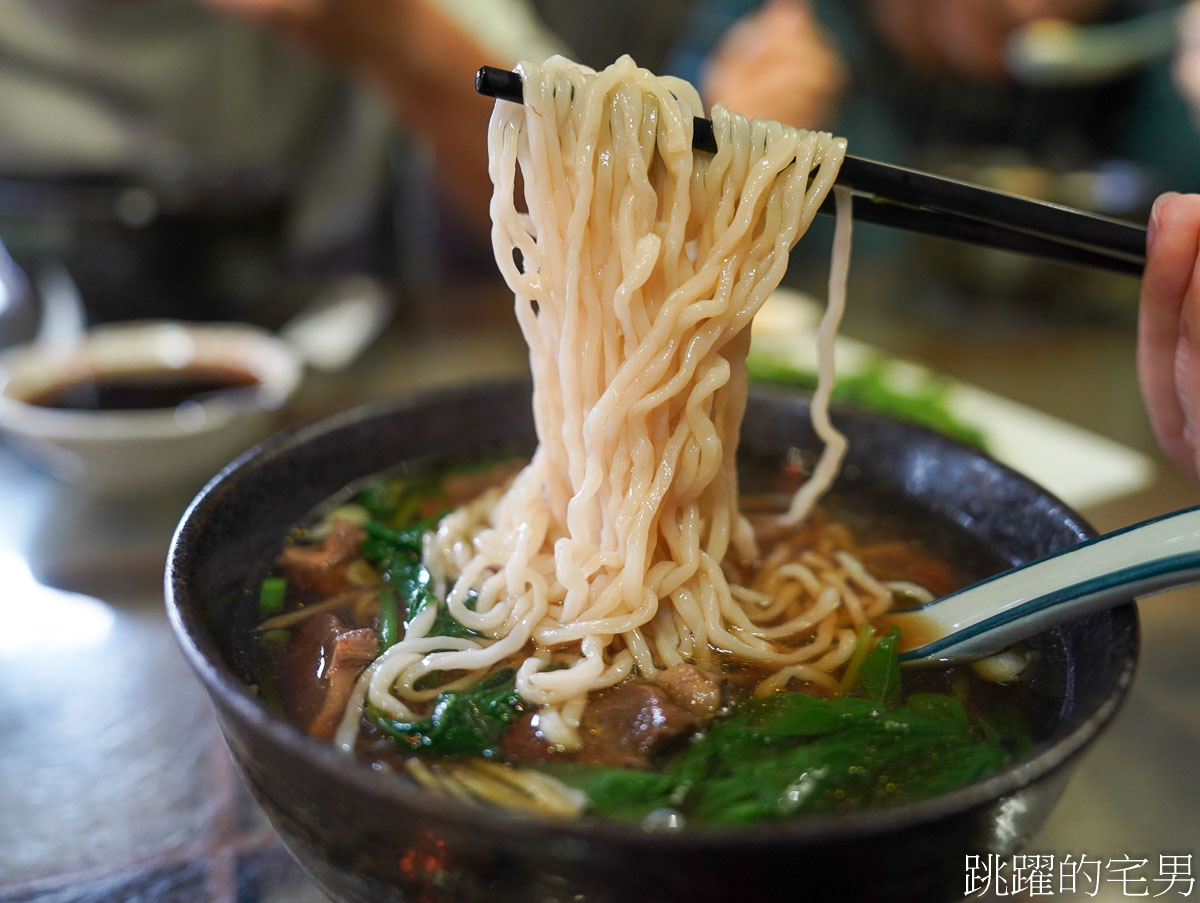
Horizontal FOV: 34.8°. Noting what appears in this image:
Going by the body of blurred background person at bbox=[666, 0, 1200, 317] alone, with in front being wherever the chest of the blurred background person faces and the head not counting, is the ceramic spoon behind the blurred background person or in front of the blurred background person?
in front

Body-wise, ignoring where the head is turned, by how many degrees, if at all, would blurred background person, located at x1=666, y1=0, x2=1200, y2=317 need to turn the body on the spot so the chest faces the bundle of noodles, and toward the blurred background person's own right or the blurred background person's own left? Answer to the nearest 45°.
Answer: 0° — they already face it

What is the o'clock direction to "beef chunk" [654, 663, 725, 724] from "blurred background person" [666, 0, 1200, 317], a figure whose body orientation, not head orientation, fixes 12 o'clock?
The beef chunk is roughly at 12 o'clock from the blurred background person.

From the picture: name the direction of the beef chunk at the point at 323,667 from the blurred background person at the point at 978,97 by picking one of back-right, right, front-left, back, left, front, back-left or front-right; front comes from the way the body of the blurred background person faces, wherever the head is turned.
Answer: front

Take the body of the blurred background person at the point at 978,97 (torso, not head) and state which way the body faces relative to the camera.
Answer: toward the camera

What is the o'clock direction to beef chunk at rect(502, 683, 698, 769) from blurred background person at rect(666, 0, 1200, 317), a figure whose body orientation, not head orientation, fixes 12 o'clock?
The beef chunk is roughly at 12 o'clock from the blurred background person.

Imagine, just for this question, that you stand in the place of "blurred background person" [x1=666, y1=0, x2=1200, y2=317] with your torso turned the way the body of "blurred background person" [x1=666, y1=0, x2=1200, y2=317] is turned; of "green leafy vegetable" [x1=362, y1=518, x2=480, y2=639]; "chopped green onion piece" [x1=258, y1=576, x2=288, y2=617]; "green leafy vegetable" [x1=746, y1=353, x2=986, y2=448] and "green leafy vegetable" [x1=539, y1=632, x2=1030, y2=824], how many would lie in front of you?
4

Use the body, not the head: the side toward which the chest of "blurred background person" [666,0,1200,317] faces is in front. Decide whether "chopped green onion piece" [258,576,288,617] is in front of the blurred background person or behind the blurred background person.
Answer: in front

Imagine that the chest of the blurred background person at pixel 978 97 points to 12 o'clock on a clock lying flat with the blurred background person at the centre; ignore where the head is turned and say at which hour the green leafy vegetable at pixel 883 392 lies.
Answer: The green leafy vegetable is roughly at 12 o'clock from the blurred background person.

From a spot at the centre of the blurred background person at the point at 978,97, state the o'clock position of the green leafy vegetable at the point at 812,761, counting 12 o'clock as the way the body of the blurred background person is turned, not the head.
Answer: The green leafy vegetable is roughly at 12 o'clock from the blurred background person.

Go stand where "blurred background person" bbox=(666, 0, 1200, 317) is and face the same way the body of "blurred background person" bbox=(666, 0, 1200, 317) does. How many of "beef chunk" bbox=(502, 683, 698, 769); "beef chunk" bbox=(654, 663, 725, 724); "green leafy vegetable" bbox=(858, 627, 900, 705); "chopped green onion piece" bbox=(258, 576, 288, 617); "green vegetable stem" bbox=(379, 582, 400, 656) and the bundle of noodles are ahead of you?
6

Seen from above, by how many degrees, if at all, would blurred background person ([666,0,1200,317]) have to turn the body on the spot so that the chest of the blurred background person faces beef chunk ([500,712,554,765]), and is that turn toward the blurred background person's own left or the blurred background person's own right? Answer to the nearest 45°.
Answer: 0° — they already face it
